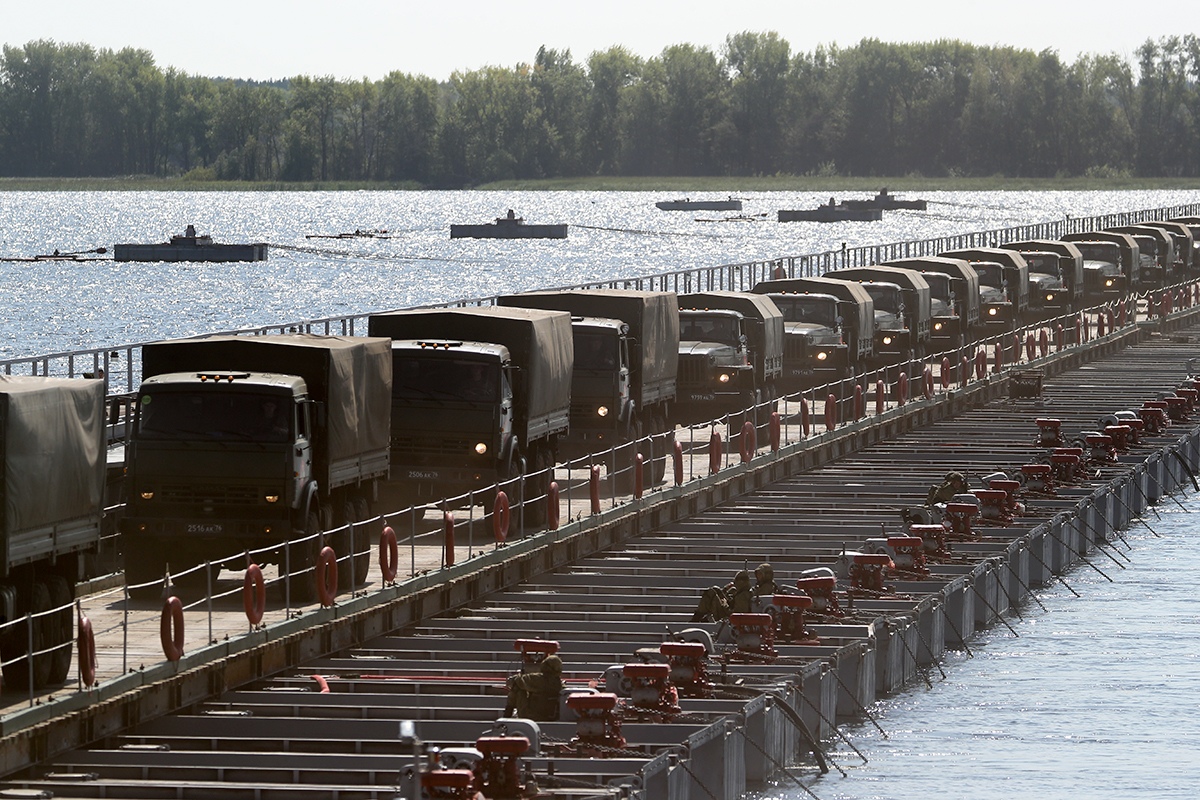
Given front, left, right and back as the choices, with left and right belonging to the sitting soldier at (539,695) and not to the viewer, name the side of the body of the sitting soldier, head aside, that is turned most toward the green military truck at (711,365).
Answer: right

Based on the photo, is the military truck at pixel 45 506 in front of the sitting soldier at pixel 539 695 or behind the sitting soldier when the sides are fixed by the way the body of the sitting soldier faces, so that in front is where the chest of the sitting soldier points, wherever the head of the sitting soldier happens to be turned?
in front

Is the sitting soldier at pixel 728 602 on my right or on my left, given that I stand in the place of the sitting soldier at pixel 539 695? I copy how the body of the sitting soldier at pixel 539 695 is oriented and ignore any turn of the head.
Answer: on my right

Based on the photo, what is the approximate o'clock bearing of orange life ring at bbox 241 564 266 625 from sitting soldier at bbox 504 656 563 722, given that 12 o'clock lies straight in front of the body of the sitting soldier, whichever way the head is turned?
The orange life ring is roughly at 1 o'clock from the sitting soldier.

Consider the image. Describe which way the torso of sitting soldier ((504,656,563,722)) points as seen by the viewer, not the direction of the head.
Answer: to the viewer's left
